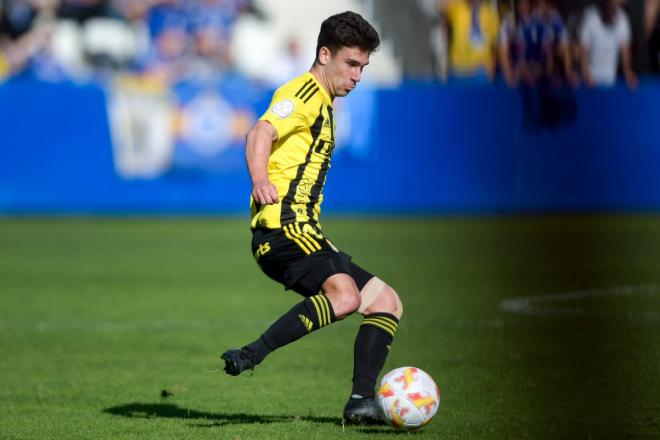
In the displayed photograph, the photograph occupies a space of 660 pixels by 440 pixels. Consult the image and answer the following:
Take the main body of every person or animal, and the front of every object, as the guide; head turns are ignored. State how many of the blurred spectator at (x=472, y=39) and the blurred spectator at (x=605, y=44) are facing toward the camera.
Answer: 2

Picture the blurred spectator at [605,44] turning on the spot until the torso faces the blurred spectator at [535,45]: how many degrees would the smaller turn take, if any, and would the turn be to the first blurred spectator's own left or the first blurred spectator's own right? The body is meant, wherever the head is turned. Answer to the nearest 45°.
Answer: approximately 45° to the first blurred spectator's own right

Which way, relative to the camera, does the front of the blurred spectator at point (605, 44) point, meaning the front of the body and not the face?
toward the camera

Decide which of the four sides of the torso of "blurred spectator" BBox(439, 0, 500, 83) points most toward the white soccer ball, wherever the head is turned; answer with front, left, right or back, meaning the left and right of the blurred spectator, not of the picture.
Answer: front

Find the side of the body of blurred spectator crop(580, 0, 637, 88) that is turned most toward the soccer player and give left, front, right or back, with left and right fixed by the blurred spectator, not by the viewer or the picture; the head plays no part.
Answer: front

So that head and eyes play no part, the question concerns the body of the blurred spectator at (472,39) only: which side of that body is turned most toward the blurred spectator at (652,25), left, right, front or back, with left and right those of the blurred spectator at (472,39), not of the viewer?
left

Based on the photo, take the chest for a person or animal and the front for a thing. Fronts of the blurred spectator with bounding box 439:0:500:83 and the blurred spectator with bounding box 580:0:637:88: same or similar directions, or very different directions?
same or similar directions

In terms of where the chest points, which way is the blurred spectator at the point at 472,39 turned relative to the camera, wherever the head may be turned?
toward the camera

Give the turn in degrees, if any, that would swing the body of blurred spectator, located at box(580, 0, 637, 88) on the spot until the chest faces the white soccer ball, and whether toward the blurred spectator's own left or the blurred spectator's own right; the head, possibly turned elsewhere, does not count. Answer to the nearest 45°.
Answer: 0° — they already face it

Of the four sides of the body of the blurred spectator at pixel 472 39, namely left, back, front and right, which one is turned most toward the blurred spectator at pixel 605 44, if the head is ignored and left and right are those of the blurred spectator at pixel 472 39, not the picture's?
left

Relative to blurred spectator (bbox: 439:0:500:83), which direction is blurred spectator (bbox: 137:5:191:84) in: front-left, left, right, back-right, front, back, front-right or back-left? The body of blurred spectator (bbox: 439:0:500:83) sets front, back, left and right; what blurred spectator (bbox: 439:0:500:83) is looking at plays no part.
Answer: back-right

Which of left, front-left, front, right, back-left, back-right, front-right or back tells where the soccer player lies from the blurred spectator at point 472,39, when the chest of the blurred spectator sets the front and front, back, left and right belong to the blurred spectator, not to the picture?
front
